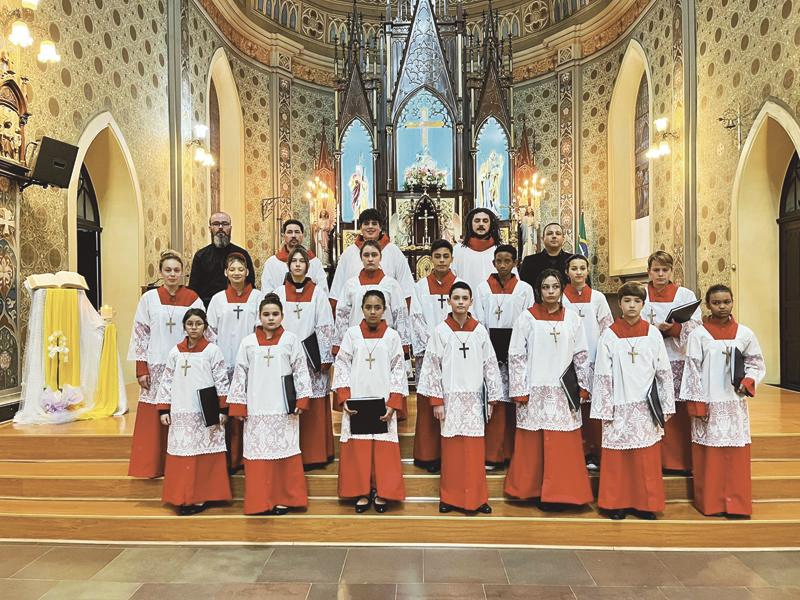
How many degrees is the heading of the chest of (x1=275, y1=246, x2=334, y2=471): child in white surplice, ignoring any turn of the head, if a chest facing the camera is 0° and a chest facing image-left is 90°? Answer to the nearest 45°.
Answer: approximately 0°

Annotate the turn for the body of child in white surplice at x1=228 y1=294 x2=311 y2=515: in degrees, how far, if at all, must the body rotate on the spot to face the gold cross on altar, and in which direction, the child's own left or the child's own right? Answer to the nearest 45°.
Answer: approximately 180°

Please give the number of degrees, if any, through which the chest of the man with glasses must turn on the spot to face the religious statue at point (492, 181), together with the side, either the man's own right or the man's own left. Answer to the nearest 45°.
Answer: approximately 135° to the man's own left

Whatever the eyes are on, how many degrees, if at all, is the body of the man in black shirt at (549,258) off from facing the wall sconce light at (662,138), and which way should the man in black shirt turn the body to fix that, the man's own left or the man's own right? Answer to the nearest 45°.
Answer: approximately 180°

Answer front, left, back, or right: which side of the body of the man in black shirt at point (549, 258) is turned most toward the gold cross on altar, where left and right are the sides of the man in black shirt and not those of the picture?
back

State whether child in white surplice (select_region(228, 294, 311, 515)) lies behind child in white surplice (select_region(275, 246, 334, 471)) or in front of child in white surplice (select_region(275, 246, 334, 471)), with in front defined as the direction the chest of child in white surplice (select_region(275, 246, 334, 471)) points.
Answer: in front

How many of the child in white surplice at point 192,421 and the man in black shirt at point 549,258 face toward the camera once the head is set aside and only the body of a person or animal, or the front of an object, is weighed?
2

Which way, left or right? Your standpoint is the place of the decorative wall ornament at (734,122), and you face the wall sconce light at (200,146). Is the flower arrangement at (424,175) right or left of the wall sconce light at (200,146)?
right

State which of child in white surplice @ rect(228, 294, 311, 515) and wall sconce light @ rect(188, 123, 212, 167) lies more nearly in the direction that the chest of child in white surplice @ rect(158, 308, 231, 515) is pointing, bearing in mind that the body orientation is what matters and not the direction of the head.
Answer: the child in white surplice
